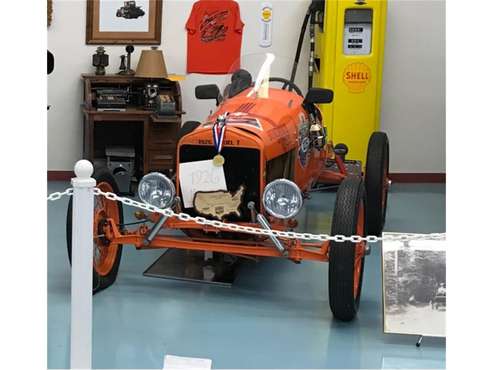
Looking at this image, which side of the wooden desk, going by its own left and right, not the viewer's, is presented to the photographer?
front

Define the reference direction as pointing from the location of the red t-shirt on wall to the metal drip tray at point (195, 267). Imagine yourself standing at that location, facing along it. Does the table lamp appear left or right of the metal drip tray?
right

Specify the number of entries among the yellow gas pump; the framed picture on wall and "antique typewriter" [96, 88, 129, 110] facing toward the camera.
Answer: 3

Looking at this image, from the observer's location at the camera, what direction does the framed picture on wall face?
facing the viewer

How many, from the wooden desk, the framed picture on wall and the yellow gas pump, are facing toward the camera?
3

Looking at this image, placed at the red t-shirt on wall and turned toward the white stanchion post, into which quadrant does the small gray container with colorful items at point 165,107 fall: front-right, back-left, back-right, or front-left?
front-right

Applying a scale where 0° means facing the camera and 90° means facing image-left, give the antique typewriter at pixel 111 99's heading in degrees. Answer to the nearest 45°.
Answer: approximately 0°

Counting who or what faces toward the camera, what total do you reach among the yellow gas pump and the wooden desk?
2

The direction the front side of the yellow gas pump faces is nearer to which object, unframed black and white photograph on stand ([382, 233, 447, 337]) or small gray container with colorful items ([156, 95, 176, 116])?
the unframed black and white photograph on stand

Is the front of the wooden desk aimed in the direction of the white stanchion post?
yes

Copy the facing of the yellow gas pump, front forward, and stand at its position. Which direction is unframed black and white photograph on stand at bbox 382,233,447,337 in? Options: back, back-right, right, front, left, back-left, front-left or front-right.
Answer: front

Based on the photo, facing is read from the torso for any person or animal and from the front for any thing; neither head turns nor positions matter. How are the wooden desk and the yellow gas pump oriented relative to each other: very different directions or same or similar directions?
same or similar directions

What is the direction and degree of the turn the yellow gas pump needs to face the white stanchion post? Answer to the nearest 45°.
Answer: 0° — it already faces it

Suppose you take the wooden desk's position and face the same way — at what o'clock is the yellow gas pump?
The yellow gas pump is roughly at 9 o'clock from the wooden desk.

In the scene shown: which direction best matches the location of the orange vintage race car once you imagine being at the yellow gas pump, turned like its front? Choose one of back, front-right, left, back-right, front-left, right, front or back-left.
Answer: front
